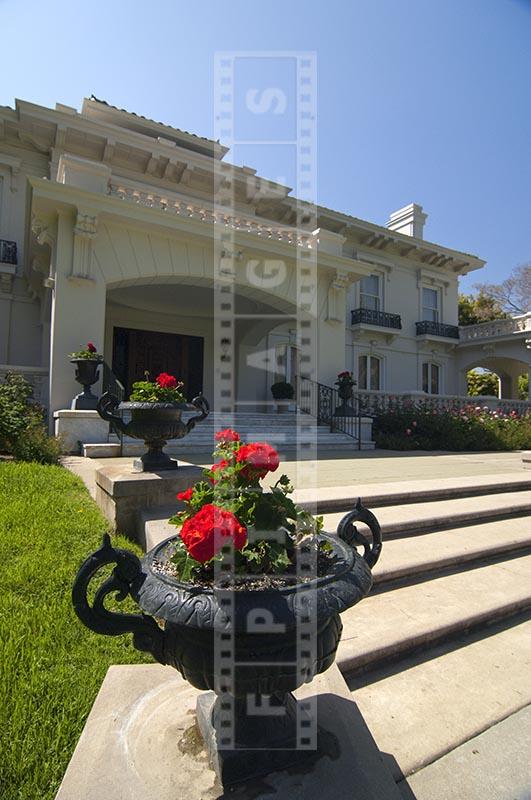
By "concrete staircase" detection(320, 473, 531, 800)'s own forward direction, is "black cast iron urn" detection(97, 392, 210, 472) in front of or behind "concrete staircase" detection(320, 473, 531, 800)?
behind

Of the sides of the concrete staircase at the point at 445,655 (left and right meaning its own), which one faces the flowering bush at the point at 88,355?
back

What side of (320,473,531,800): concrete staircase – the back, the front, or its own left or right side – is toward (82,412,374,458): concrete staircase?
back

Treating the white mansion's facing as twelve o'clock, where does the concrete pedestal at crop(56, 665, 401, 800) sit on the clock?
The concrete pedestal is roughly at 1 o'clock from the white mansion.

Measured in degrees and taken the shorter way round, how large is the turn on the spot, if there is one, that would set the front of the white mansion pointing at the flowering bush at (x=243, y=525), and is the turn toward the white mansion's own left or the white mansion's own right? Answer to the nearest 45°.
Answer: approximately 45° to the white mansion's own right

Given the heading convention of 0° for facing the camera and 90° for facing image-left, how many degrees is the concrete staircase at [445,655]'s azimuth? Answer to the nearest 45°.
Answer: approximately 315°

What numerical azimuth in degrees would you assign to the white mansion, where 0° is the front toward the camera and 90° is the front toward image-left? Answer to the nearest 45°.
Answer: approximately 315°

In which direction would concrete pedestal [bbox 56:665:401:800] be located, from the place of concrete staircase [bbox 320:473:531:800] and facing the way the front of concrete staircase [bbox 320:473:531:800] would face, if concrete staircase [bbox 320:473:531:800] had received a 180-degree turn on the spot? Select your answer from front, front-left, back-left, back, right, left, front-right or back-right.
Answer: left

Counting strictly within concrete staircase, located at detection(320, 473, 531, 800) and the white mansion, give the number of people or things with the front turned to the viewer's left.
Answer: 0

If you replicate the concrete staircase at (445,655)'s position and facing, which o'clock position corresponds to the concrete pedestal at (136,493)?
The concrete pedestal is roughly at 5 o'clock from the concrete staircase.

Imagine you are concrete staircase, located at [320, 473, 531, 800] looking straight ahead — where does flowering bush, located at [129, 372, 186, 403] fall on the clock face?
The flowering bush is roughly at 5 o'clock from the concrete staircase.
